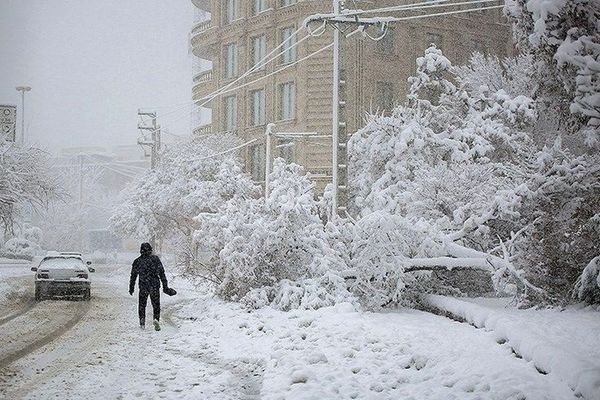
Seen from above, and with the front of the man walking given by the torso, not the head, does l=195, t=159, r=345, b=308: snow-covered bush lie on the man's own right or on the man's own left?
on the man's own right

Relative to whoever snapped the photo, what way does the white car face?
facing the viewer

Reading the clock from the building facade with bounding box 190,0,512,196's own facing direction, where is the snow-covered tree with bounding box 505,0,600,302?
The snow-covered tree is roughly at 10 o'clock from the building facade.

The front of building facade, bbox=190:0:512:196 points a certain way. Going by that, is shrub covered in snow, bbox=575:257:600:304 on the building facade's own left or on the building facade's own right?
on the building facade's own left

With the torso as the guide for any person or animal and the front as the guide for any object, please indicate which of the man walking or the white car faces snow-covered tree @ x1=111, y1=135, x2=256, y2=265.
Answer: the man walking

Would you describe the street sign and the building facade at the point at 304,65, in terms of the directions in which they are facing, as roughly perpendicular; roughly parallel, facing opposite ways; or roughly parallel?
roughly perpendicular

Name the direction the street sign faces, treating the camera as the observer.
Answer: facing the viewer

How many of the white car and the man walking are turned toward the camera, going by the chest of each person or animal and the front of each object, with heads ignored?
1

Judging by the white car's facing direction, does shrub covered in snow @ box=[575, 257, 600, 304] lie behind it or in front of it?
in front

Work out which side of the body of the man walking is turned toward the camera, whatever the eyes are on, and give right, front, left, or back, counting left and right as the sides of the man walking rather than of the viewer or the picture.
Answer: back

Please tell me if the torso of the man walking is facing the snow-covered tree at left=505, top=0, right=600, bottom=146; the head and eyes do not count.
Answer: no

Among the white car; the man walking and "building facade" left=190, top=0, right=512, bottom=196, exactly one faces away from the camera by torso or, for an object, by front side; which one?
the man walking

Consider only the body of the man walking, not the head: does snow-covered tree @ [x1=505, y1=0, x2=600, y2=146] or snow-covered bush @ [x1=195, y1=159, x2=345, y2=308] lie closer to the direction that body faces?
the snow-covered bush

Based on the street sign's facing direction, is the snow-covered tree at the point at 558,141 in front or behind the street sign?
in front

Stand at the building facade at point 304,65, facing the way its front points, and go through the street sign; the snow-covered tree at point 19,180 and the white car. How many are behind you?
0

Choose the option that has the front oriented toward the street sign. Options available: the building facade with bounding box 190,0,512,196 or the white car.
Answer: the building facade

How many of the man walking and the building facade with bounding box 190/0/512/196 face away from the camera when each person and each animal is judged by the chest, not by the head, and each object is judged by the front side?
1
